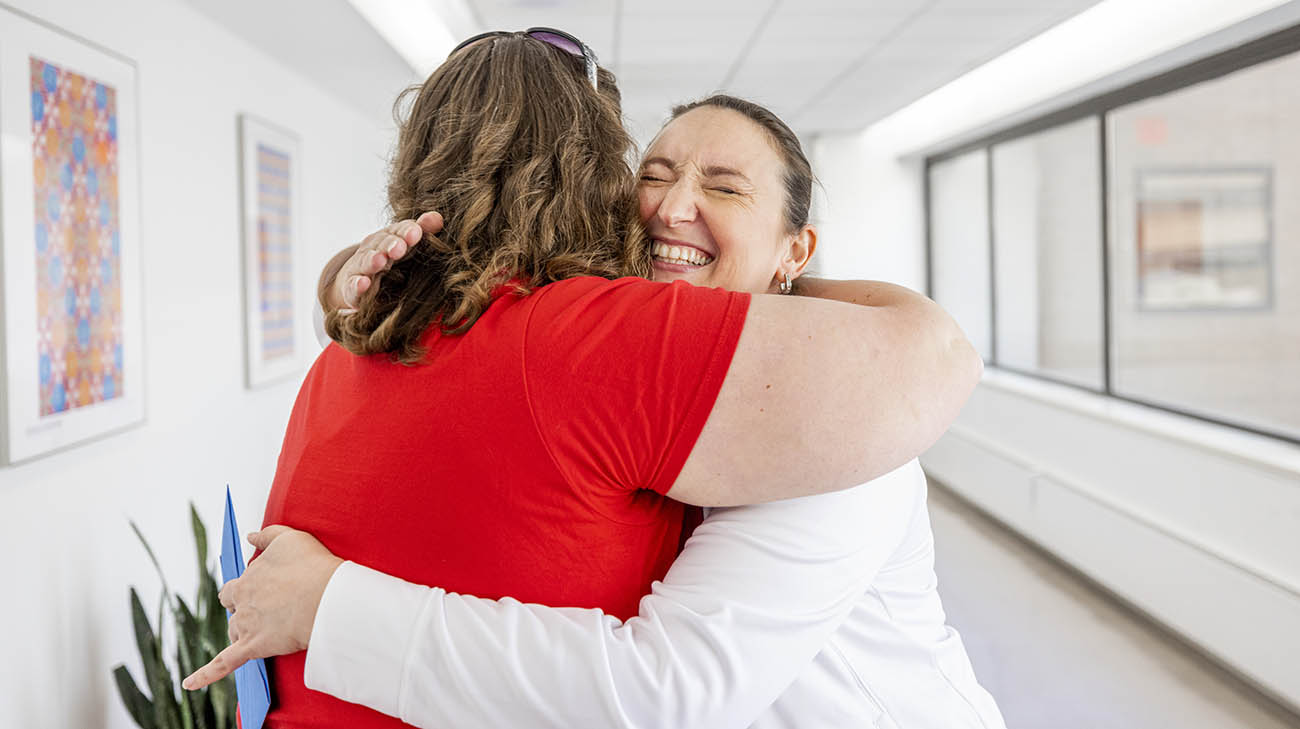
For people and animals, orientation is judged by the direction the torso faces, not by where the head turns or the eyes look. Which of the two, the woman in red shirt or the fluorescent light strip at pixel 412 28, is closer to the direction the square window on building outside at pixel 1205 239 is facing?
the woman in red shirt

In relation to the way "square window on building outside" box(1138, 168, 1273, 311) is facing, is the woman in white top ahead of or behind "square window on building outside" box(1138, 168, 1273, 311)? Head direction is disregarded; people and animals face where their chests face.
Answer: ahead

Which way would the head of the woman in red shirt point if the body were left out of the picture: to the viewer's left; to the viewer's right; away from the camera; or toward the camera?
away from the camera

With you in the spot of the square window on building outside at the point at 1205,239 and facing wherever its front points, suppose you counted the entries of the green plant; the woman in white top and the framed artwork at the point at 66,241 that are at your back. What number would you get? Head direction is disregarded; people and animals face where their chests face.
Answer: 0

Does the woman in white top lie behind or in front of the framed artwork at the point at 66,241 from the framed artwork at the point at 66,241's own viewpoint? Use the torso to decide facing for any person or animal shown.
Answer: in front

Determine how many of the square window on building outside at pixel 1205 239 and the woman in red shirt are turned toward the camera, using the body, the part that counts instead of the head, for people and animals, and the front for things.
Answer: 1

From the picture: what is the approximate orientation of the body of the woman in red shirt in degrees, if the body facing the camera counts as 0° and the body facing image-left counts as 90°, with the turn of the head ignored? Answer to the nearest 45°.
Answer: approximately 225°

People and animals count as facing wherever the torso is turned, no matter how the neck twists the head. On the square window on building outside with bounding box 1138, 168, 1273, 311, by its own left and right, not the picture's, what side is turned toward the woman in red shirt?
front

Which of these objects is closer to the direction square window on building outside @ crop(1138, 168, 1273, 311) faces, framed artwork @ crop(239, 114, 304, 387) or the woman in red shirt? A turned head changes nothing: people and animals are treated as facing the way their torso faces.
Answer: the woman in red shirt

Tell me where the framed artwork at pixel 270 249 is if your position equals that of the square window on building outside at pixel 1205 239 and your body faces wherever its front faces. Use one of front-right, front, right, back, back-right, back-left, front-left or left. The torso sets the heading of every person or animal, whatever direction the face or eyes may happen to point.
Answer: front-right

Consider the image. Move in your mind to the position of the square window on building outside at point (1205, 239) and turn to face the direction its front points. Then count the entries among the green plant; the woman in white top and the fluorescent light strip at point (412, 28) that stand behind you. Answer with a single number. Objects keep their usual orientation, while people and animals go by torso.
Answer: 0

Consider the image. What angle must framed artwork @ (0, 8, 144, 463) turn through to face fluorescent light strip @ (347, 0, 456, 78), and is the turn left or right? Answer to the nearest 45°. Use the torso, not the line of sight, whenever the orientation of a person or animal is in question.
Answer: approximately 90° to its left

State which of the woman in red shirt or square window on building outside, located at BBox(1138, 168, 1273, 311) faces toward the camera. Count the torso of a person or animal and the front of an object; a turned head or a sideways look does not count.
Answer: the square window on building outside
